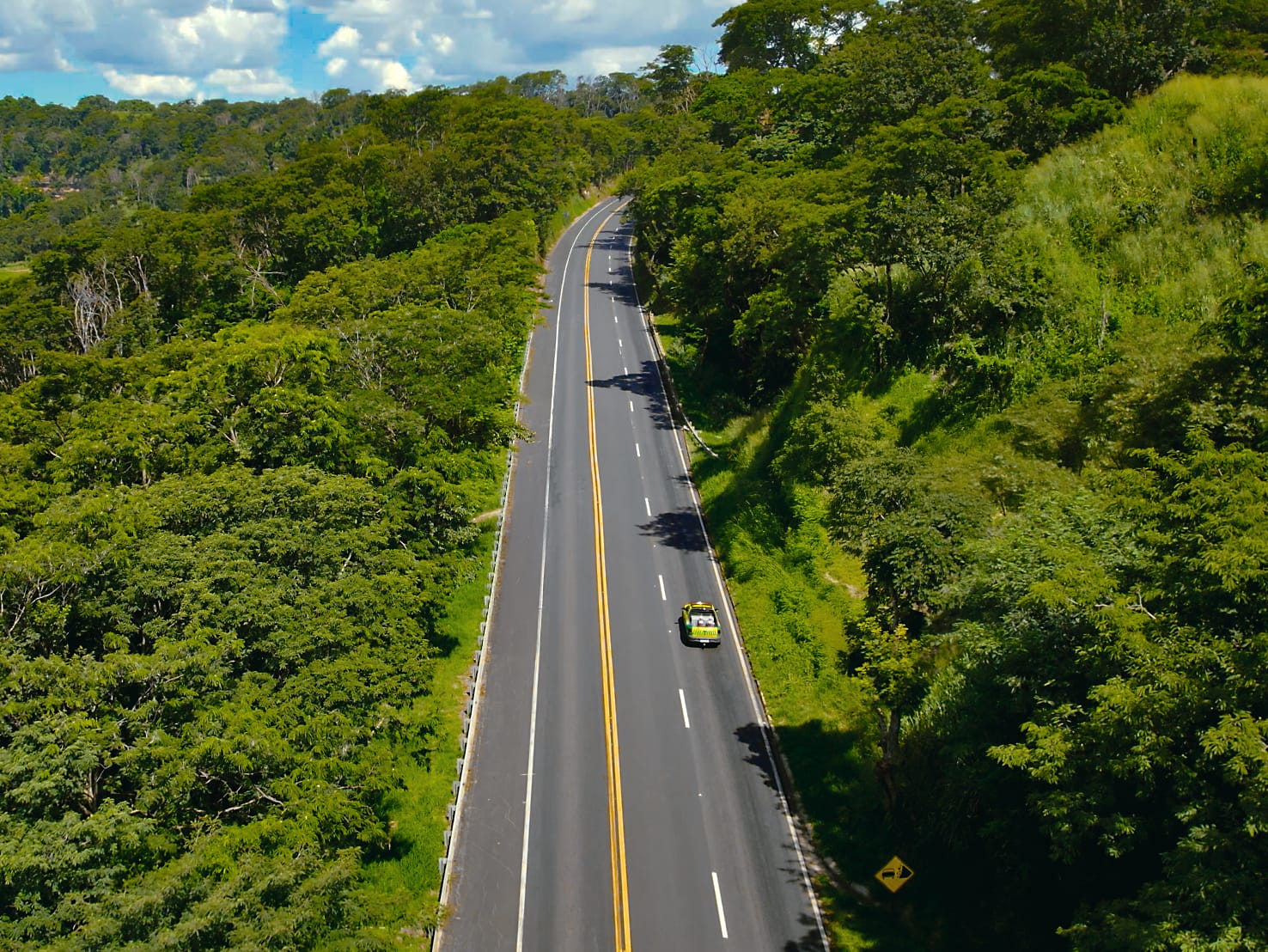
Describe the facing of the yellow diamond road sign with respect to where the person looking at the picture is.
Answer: facing the viewer

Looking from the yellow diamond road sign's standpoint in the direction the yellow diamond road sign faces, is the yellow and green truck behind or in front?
behind
